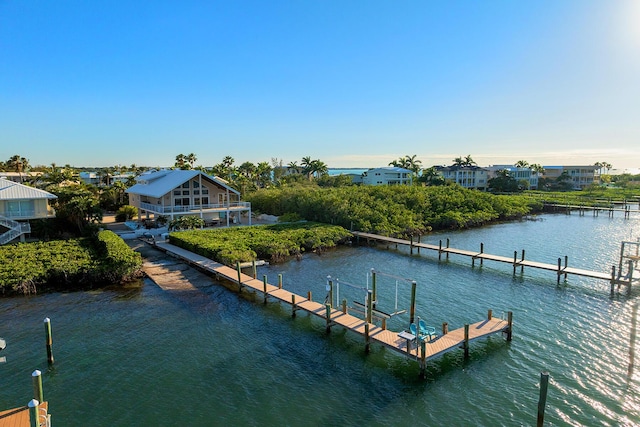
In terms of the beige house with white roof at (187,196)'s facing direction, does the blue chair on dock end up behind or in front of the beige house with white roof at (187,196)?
in front

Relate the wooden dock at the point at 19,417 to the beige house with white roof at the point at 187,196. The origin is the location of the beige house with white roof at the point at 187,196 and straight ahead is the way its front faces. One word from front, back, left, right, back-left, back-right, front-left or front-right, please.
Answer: front-right

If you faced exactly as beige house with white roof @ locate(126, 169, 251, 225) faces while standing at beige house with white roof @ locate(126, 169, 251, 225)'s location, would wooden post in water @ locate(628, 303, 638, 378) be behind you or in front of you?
in front

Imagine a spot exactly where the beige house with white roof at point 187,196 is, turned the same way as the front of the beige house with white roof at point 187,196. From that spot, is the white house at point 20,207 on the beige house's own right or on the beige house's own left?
on the beige house's own right

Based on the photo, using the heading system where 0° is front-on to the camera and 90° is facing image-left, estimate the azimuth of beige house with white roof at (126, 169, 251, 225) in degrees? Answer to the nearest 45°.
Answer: approximately 315°

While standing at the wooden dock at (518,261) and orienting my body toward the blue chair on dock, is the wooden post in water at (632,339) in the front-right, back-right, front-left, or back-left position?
front-left
